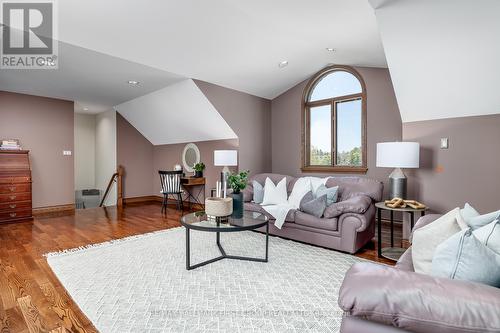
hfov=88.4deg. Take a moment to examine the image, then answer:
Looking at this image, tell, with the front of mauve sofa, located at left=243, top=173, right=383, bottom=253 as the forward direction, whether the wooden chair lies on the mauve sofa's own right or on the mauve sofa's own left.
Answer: on the mauve sofa's own right

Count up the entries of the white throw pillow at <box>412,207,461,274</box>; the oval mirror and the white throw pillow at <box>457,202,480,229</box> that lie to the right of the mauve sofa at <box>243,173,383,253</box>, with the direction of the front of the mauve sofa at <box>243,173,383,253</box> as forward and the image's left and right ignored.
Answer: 1

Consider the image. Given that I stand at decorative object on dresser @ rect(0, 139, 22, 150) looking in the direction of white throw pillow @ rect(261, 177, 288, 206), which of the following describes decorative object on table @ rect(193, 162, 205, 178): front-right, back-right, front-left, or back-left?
front-left

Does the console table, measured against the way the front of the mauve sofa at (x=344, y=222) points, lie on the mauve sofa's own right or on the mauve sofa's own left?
on the mauve sofa's own right

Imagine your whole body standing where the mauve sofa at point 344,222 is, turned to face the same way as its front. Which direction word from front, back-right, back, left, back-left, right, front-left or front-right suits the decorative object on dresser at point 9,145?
front-right

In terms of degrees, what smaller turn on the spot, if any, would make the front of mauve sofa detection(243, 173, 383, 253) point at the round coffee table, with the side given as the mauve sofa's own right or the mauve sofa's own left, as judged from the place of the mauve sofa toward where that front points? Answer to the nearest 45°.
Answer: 0° — it already faces it

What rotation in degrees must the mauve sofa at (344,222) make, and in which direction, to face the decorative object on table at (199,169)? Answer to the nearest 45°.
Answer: approximately 90° to its right

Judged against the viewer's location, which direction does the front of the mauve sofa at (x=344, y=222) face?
facing the viewer and to the left of the viewer

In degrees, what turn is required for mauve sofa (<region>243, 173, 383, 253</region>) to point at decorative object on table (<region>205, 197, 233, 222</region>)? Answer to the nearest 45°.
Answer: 0° — it already faces it
